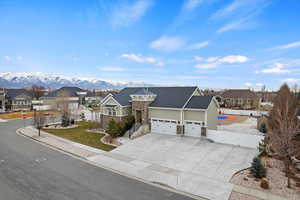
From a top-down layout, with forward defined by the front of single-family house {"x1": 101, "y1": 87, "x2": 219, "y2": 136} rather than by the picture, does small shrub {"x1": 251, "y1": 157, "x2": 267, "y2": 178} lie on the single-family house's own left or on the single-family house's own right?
on the single-family house's own left

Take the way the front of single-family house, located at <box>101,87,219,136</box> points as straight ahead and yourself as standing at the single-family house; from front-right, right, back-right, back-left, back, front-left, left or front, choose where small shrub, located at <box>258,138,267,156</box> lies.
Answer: left
